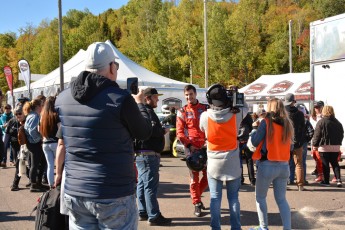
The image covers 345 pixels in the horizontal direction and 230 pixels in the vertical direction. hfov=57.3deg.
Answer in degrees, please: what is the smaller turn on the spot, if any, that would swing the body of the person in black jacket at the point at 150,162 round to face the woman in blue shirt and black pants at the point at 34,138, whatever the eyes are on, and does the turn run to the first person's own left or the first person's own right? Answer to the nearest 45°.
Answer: approximately 135° to the first person's own left

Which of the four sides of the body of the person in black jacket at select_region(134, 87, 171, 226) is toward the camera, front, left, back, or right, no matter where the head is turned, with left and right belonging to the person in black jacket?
right

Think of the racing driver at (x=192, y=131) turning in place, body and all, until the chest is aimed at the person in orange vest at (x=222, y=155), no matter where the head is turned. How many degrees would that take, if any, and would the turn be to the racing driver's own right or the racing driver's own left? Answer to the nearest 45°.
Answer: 0° — they already face them

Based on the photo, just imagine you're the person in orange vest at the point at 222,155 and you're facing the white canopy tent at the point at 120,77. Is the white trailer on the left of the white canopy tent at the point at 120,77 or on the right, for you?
right

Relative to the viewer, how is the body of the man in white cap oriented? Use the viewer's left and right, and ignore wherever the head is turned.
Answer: facing away from the viewer and to the right of the viewer

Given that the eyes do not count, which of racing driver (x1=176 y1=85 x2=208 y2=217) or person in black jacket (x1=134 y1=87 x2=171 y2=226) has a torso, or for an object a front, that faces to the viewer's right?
the person in black jacket

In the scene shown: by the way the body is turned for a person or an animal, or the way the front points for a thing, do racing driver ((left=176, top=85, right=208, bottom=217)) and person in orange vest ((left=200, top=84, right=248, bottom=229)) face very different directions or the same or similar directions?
very different directions

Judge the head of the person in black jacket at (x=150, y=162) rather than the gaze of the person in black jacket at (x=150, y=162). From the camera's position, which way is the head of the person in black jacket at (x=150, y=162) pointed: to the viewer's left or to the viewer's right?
to the viewer's right

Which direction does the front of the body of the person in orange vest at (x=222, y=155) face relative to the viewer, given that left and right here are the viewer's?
facing away from the viewer

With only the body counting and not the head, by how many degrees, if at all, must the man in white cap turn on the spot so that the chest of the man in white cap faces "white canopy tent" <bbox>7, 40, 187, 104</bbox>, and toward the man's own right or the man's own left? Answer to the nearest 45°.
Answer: approximately 45° to the man's own left

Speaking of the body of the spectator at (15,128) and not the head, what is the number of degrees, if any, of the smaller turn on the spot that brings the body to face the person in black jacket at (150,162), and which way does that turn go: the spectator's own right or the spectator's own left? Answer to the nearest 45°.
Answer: approximately 45° to the spectator's own right

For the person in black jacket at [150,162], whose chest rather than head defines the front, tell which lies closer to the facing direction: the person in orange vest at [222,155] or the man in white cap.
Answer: the person in orange vest

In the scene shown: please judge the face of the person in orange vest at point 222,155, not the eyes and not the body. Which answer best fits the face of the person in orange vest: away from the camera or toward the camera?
away from the camera
